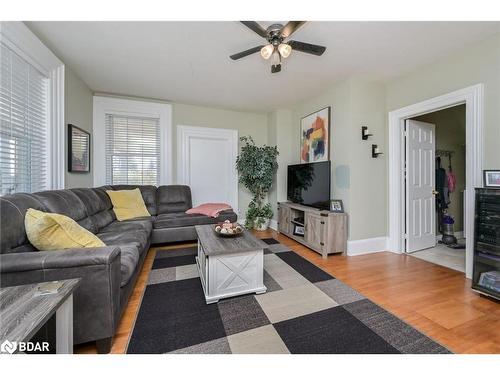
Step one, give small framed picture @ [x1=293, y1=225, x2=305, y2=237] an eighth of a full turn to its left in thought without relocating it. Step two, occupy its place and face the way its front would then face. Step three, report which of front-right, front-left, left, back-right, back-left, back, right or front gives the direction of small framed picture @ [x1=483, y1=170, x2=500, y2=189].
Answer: front-left

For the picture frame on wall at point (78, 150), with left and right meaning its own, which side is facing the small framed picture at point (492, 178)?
front

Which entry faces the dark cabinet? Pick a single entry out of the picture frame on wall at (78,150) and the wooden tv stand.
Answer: the picture frame on wall

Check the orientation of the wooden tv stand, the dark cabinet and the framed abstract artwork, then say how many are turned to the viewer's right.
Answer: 0

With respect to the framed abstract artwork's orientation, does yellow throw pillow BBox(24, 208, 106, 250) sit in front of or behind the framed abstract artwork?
in front

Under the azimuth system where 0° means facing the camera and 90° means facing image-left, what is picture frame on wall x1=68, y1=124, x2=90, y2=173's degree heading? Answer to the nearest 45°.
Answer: approximately 315°

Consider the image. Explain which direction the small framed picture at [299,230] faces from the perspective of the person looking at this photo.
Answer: facing the viewer and to the left of the viewer

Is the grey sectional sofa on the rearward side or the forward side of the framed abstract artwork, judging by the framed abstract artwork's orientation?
on the forward side

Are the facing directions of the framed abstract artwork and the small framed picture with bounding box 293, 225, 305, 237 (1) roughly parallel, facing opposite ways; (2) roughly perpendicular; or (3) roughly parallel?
roughly parallel
